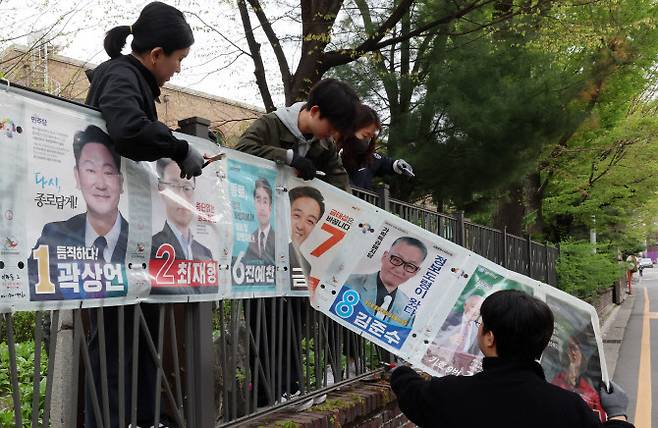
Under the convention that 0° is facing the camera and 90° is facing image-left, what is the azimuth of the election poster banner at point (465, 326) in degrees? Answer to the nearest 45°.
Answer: approximately 0°

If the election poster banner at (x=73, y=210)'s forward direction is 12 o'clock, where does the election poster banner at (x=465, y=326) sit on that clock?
the election poster banner at (x=465, y=326) is roughly at 10 o'clock from the election poster banner at (x=73, y=210).

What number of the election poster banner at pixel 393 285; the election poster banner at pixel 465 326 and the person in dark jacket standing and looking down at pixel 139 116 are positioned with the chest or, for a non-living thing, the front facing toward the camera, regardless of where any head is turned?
2

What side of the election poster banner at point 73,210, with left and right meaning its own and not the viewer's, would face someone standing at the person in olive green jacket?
left

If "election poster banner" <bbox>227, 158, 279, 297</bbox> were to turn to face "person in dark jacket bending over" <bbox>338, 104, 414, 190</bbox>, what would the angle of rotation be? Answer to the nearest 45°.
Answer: approximately 90° to its left

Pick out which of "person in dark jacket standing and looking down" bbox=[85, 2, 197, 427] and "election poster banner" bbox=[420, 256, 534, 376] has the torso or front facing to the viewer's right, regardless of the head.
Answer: the person in dark jacket standing and looking down

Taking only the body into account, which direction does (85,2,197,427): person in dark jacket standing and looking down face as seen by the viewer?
to the viewer's right

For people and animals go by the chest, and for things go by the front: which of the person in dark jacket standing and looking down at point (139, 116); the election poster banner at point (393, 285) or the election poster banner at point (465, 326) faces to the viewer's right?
the person in dark jacket standing and looking down

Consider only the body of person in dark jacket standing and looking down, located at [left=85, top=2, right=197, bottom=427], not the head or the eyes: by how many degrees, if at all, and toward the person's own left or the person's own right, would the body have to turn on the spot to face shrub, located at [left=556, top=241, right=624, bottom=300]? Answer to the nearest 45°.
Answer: approximately 45° to the person's own left
